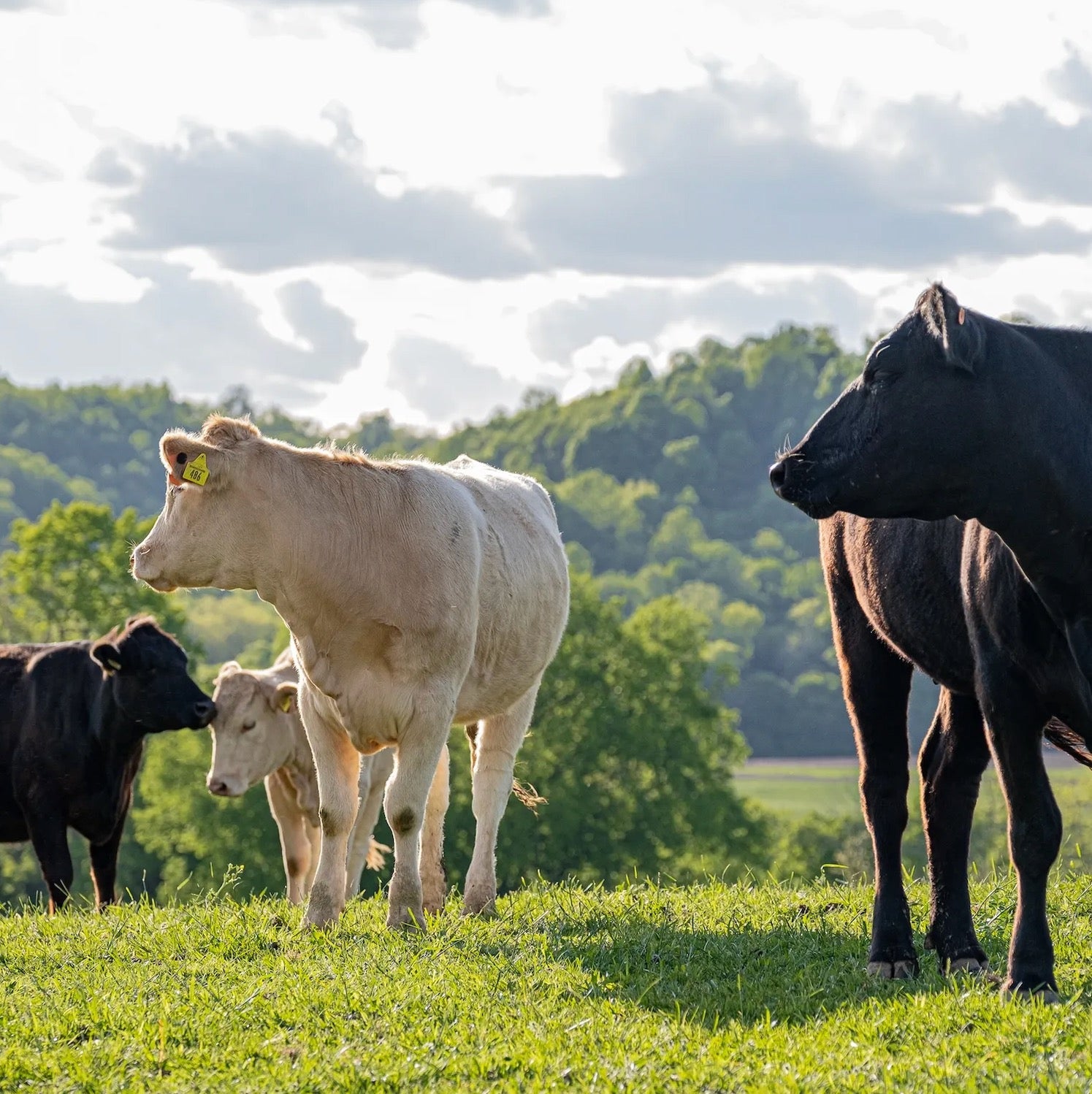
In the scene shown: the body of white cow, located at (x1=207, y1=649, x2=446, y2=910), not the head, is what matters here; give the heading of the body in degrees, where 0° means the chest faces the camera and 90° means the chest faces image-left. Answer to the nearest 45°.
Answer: approximately 45°

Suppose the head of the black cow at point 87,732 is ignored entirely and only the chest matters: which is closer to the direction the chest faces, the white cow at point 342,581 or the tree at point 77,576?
the white cow

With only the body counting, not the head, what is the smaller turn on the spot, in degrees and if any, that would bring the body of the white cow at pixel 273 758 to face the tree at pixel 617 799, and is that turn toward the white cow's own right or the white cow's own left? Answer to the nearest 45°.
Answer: approximately 135° to the white cow's own right
